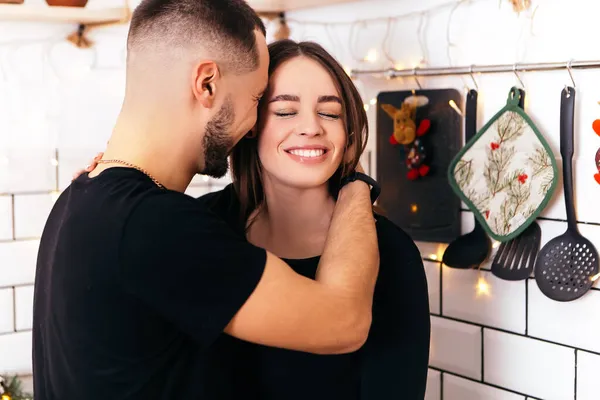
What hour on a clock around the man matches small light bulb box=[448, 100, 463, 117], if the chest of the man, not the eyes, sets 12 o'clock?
The small light bulb is roughly at 12 o'clock from the man.

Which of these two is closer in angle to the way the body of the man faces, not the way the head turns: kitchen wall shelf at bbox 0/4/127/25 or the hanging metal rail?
the hanging metal rail

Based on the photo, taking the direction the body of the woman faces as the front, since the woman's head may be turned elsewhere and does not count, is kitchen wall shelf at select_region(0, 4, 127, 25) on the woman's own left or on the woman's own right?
on the woman's own right

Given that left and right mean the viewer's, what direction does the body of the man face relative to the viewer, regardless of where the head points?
facing away from the viewer and to the right of the viewer
